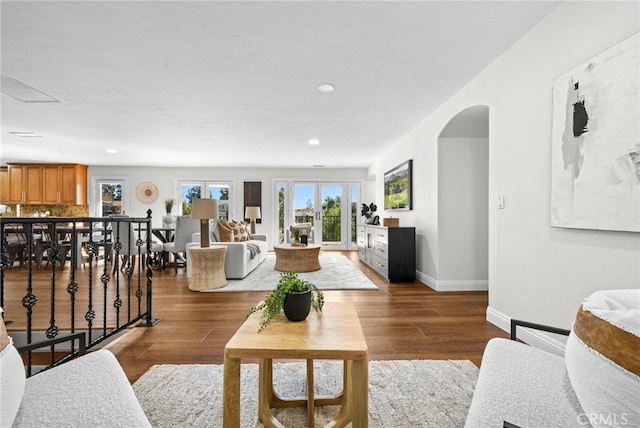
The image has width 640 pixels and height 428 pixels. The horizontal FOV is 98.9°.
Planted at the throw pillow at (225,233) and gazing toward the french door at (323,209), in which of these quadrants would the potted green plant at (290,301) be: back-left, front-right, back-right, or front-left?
back-right

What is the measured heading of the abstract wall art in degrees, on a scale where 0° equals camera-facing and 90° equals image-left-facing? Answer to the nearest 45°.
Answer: approximately 45°

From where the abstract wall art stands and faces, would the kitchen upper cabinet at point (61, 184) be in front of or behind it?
in front

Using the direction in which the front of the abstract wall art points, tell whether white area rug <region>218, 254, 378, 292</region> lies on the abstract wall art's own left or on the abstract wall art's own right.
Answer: on the abstract wall art's own right

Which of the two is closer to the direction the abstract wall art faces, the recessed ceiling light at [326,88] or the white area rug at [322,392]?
the white area rug

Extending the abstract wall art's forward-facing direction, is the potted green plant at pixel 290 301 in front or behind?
in front

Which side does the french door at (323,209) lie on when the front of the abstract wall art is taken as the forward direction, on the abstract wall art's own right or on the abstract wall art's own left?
on the abstract wall art's own right

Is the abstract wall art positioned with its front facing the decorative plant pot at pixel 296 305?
yes

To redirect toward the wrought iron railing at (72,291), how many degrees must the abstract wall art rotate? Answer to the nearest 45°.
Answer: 0° — it already faces it

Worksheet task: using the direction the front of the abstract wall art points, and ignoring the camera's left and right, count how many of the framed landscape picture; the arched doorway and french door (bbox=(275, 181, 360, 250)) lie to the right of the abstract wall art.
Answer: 3

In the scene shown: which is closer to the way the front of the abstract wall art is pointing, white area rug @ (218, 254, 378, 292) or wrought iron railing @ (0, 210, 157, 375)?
the wrought iron railing

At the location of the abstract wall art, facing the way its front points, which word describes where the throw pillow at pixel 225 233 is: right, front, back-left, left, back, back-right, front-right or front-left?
front-right

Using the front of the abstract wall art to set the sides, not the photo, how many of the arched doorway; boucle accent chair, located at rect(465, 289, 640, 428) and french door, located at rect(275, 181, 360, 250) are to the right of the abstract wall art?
2
